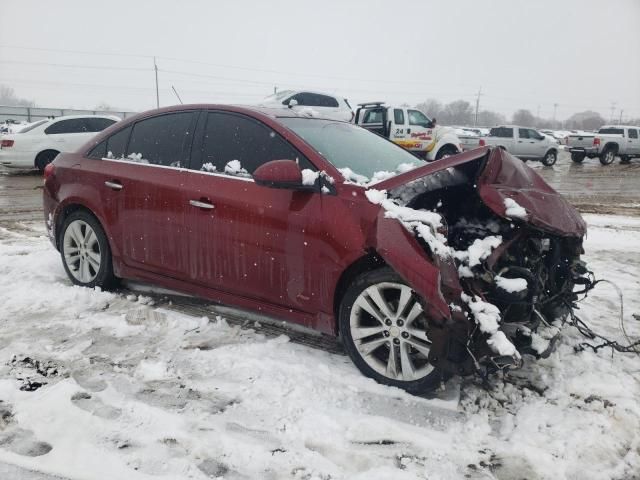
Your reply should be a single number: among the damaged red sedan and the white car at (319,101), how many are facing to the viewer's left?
1

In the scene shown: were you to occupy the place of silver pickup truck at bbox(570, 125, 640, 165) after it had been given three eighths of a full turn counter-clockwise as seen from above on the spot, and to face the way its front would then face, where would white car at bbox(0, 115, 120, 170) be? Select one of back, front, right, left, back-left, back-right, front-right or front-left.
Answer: front-left

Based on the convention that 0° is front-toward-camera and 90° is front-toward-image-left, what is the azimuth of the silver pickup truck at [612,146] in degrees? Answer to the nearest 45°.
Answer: approximately 225°

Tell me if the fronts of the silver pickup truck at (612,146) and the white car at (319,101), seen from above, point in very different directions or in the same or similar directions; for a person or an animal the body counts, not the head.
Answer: very different directions

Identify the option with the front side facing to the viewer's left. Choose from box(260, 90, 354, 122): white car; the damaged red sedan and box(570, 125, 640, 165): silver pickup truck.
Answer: the white car

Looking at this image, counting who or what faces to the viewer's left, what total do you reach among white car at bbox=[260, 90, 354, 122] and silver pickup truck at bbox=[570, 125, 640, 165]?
1

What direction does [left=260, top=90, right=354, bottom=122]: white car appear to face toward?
to the viewer's left

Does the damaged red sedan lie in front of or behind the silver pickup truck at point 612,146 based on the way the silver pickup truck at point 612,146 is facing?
behind

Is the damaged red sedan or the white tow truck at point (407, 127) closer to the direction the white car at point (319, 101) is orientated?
the damaged red sedan

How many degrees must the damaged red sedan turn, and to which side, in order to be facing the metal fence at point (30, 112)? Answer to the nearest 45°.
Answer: approximately 180°

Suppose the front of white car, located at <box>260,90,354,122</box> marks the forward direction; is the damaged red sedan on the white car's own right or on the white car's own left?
on the white car's own left

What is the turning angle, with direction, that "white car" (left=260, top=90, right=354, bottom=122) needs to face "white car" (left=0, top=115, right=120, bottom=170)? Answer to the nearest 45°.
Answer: approximately 45° to its left
